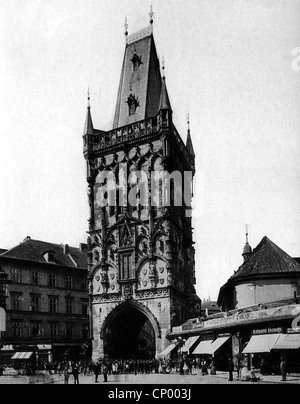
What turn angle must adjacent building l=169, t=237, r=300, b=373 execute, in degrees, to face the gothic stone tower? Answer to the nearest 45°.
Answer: approximately 90° to its right

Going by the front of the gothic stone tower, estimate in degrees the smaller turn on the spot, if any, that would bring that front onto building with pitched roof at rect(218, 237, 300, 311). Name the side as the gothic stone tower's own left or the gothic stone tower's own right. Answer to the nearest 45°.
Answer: approximately 45° to the gothic stone tower's own left

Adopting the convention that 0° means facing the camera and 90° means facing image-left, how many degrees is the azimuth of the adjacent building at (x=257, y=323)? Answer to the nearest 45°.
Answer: approximately 45°

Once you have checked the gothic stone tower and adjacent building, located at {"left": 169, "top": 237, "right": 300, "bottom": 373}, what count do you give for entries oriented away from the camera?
0
